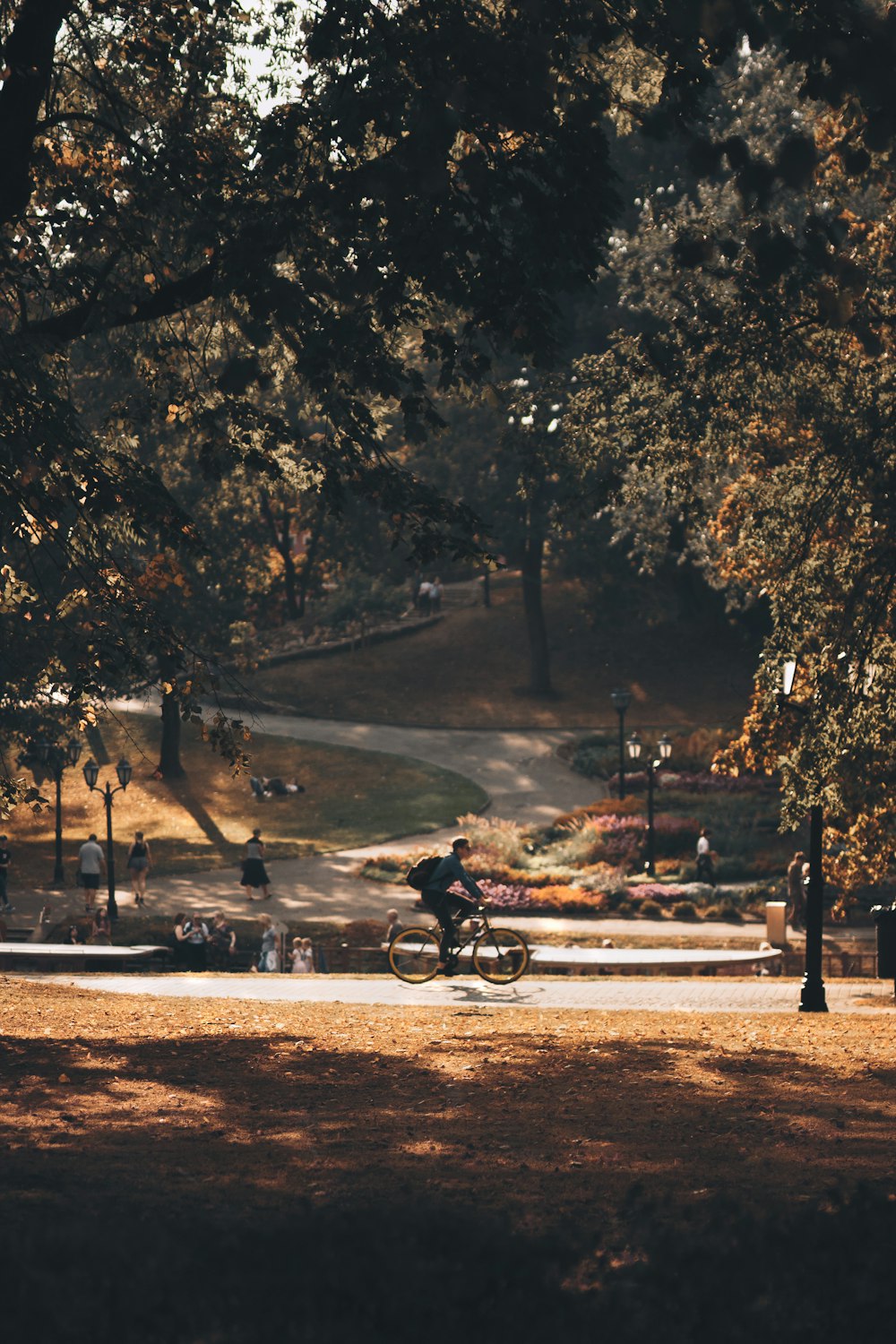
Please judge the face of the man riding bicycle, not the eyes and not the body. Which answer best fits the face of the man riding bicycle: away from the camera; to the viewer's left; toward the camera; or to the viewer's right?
to the viewer's right

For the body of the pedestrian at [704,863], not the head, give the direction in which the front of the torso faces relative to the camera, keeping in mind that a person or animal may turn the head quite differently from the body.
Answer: to the viewer's left

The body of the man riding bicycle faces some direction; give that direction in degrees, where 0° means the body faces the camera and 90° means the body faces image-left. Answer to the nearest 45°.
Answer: approximately 270°

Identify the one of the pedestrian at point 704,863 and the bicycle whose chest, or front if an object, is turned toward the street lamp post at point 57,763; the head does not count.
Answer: the pedestrian

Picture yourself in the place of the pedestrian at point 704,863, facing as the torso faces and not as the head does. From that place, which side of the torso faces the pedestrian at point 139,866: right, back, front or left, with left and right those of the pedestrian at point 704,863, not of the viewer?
front

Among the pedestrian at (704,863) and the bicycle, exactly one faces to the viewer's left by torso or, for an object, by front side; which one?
the pedestrian

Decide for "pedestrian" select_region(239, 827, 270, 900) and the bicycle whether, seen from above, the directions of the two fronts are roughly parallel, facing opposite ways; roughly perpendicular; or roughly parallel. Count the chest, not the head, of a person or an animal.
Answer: roughly perpendicular

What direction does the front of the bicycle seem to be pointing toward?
to the viewer's right

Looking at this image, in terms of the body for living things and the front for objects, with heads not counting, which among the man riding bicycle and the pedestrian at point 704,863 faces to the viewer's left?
the pedestrian
